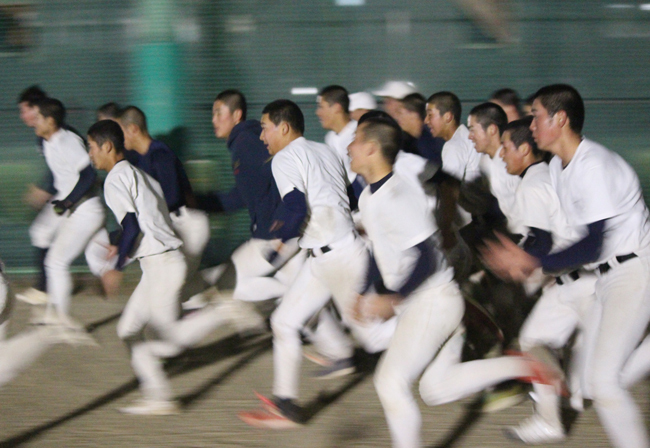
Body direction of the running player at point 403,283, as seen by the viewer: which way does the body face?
to the viewer's left

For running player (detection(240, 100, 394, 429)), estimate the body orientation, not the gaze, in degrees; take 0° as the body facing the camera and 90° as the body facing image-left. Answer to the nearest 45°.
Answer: approximately 90°

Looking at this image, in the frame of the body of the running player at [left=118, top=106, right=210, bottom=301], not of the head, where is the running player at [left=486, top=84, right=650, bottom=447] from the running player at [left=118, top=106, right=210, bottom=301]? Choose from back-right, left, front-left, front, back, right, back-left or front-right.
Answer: back-left

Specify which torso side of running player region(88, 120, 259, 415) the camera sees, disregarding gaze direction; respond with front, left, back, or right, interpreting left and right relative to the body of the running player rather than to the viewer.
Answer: left

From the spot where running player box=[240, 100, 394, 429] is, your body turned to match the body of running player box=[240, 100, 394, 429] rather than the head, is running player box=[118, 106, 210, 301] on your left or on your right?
on your right

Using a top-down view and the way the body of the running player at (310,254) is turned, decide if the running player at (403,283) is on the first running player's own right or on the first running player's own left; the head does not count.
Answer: on the first running player's own left

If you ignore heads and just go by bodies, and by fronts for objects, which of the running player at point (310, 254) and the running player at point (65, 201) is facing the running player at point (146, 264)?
the running player at point (310, 254)

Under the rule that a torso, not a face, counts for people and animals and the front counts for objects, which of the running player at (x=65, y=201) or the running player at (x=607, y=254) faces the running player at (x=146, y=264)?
the running player at (x=607, y=254)

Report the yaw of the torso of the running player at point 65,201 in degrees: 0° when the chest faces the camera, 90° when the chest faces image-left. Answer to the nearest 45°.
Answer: approximately 90°

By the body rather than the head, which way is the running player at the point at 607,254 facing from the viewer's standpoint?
to the viewer's left
